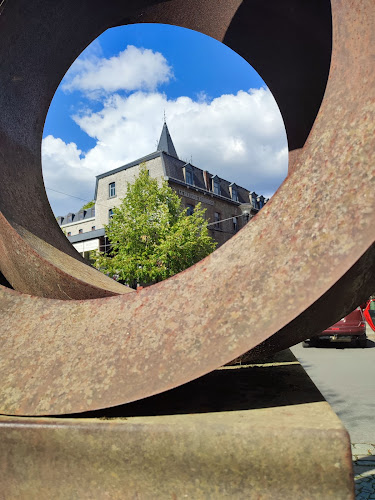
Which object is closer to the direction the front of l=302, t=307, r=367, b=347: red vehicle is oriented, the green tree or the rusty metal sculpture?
the green tree

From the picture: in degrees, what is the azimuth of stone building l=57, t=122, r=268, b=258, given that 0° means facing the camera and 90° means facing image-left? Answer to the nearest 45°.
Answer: approximately 315°

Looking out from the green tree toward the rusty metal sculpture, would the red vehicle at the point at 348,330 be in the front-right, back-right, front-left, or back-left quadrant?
front-left

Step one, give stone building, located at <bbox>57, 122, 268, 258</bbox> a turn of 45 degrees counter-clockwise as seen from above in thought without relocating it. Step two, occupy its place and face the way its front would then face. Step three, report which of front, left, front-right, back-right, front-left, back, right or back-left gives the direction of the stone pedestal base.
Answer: right

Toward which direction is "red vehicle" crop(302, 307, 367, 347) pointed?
away from the camera

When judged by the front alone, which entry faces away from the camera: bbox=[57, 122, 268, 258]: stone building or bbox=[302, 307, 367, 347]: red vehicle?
the red vehicle

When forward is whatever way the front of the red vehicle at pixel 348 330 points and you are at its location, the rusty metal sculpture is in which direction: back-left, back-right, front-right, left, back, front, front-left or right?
back
